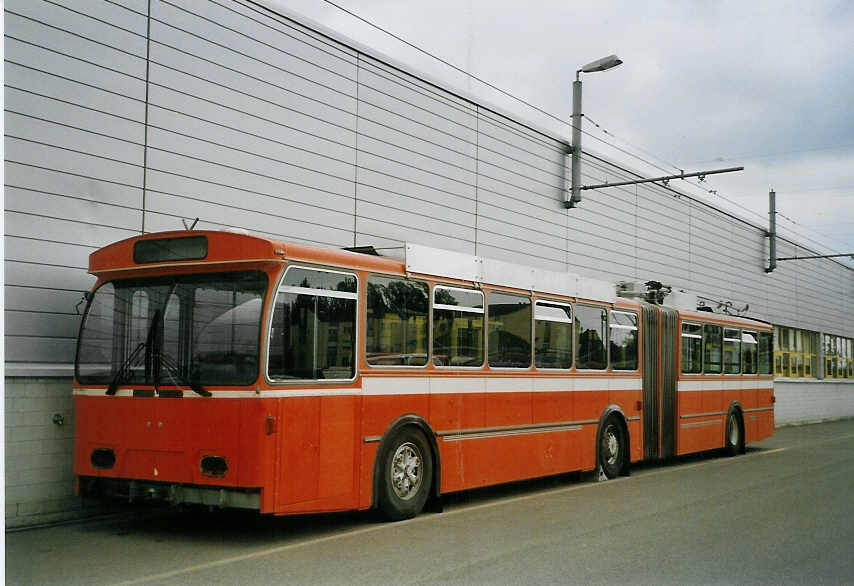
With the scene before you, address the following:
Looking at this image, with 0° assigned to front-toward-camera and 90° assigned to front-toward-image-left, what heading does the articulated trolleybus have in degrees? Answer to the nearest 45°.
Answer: approximately 45°

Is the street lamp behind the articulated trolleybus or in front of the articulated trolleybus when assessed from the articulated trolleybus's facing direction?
behind
